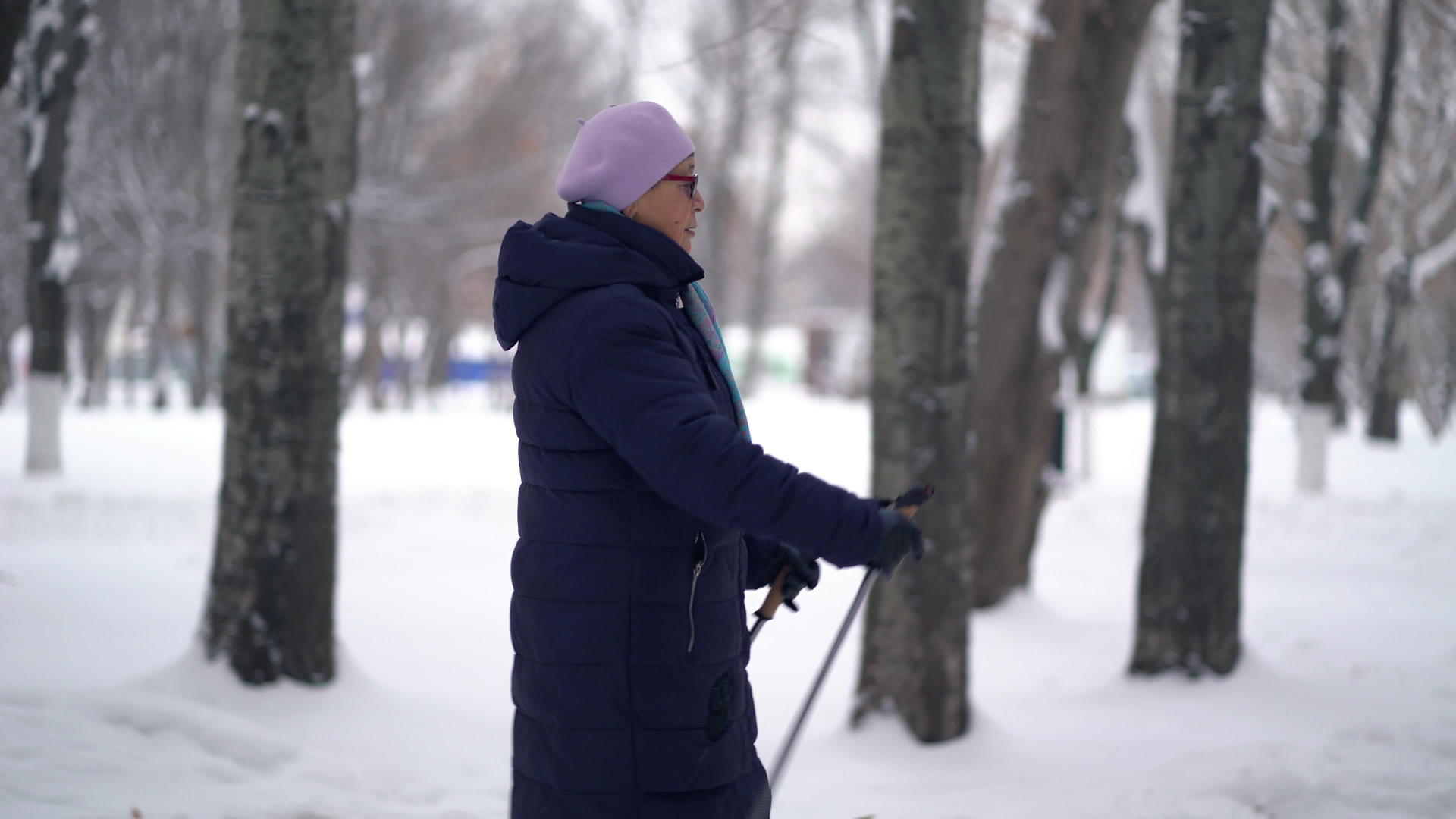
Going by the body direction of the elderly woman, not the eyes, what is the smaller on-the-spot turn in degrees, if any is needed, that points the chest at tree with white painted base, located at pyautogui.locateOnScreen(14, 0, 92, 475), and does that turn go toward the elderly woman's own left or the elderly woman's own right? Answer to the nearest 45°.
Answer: approximately 135° to the elderly woman's own left

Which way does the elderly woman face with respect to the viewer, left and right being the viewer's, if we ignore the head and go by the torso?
facing to the right of the viewer

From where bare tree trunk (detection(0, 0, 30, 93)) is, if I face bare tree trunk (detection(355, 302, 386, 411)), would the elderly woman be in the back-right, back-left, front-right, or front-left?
back-right

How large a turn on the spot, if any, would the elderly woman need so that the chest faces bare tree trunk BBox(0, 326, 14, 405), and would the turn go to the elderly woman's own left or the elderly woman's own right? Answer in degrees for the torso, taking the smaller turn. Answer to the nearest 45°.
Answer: approximately 135° to the elderly woman's own left

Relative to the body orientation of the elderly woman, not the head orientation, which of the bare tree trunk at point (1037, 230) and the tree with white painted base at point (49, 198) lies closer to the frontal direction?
the bare tree trunk

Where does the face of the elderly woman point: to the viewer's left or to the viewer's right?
to the viewer's right
